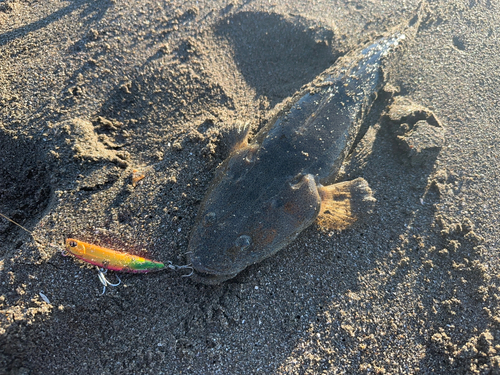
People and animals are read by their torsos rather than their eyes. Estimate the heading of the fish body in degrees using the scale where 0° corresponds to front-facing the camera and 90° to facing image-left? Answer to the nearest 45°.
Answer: approximately 45°

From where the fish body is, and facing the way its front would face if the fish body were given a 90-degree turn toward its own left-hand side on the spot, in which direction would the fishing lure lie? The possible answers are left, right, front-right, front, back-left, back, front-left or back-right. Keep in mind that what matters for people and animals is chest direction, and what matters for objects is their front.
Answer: right
